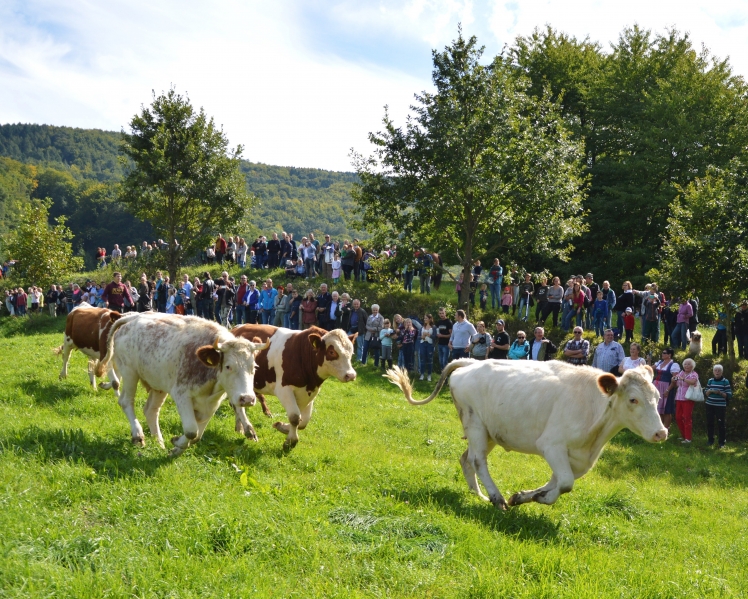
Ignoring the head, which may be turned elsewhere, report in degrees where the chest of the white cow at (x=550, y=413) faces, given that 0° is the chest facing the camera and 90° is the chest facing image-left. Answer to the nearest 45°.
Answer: approximately 270°

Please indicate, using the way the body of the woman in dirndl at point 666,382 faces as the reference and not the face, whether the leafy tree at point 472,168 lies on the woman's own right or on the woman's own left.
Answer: on the woman's own right

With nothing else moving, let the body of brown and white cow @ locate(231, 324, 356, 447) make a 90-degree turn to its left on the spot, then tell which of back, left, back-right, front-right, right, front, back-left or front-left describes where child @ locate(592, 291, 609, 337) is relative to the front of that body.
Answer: front

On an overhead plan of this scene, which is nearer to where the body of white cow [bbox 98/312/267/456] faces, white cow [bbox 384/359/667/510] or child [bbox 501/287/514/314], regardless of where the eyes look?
the white cow

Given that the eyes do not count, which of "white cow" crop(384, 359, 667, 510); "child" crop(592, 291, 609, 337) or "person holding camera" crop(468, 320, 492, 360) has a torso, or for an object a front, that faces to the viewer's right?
the white cow

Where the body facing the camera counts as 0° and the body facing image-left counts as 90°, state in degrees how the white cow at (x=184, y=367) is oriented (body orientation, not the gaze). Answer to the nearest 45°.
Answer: approximately 315°

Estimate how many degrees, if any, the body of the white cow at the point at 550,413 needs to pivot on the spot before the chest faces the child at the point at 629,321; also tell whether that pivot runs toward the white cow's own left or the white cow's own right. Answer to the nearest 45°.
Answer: approximately 90° to the white cow's own left

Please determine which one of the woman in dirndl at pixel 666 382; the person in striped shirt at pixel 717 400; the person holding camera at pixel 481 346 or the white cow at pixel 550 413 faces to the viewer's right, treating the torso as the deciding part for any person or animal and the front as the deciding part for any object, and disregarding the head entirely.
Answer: the white cow
